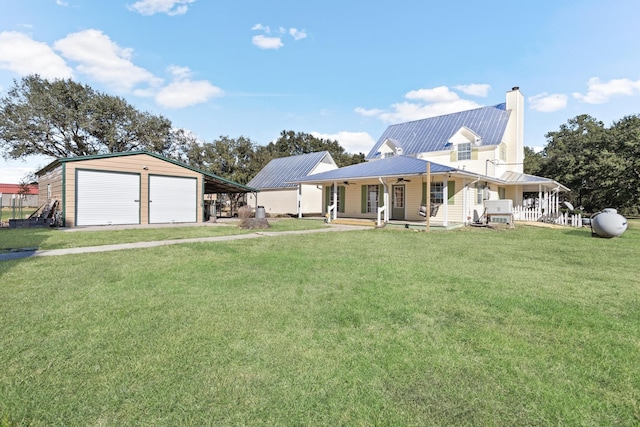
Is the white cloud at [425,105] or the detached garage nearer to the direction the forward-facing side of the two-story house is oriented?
the detached garage

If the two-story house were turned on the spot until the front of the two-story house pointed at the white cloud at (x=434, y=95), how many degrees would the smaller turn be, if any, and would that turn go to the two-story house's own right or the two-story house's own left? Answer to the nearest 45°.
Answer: approximately 135° to the two-story house's own right

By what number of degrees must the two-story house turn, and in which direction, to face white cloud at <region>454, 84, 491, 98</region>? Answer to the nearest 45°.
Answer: approximately 135° to its right

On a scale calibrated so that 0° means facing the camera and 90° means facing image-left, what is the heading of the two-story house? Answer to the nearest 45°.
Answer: approximately 45°

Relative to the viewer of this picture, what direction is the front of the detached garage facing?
facing the viewer and to the right of the viewer

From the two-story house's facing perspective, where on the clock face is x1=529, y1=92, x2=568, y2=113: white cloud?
The white cloud is roughly at 6 o'clock from the two-story house.

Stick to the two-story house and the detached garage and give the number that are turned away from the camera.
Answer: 0
